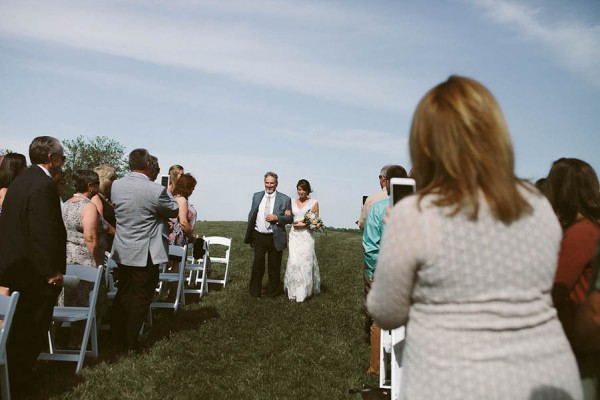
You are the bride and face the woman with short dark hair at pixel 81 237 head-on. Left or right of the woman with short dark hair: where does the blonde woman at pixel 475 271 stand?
left

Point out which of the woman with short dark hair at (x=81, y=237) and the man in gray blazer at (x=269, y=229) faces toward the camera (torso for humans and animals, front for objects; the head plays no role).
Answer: the man in gray blazer

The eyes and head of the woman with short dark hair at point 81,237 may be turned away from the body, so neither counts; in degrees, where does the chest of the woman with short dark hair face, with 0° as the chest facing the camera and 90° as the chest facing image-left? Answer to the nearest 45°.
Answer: approximately 225°

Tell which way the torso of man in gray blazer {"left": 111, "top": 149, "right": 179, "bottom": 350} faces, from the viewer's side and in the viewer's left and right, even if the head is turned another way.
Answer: facing away from the viewer and to the right of the viewer

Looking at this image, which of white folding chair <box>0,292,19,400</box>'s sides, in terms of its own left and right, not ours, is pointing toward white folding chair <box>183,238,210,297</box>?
back

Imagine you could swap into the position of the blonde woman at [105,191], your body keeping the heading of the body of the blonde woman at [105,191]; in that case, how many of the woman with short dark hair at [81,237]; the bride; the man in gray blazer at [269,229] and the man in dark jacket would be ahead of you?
2

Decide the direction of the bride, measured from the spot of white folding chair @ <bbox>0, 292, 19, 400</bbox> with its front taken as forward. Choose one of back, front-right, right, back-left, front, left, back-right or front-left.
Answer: back

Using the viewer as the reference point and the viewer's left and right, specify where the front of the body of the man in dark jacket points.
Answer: facing away from the viewer and to the right of the viewer

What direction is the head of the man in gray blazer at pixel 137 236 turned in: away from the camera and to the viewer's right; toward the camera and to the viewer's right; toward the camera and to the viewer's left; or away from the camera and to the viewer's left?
away from the camera and to the viewer's right

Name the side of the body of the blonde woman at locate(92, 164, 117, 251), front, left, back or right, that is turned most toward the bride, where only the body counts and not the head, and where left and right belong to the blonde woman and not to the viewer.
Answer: front

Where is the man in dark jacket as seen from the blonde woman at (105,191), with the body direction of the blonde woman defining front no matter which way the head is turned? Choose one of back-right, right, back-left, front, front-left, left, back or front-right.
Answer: back-right

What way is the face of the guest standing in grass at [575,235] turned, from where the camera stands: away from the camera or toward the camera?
away from the camera

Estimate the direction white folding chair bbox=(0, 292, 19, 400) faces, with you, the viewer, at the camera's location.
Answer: facing the viewer and to the left of the viewer

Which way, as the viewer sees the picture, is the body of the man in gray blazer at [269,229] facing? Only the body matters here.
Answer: toward the camera

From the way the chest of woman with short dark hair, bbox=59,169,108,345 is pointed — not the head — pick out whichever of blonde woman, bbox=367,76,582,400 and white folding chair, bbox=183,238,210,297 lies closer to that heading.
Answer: the white folding chair

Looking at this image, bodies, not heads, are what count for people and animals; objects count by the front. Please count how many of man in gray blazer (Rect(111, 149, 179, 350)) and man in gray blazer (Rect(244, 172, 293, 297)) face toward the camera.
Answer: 1
